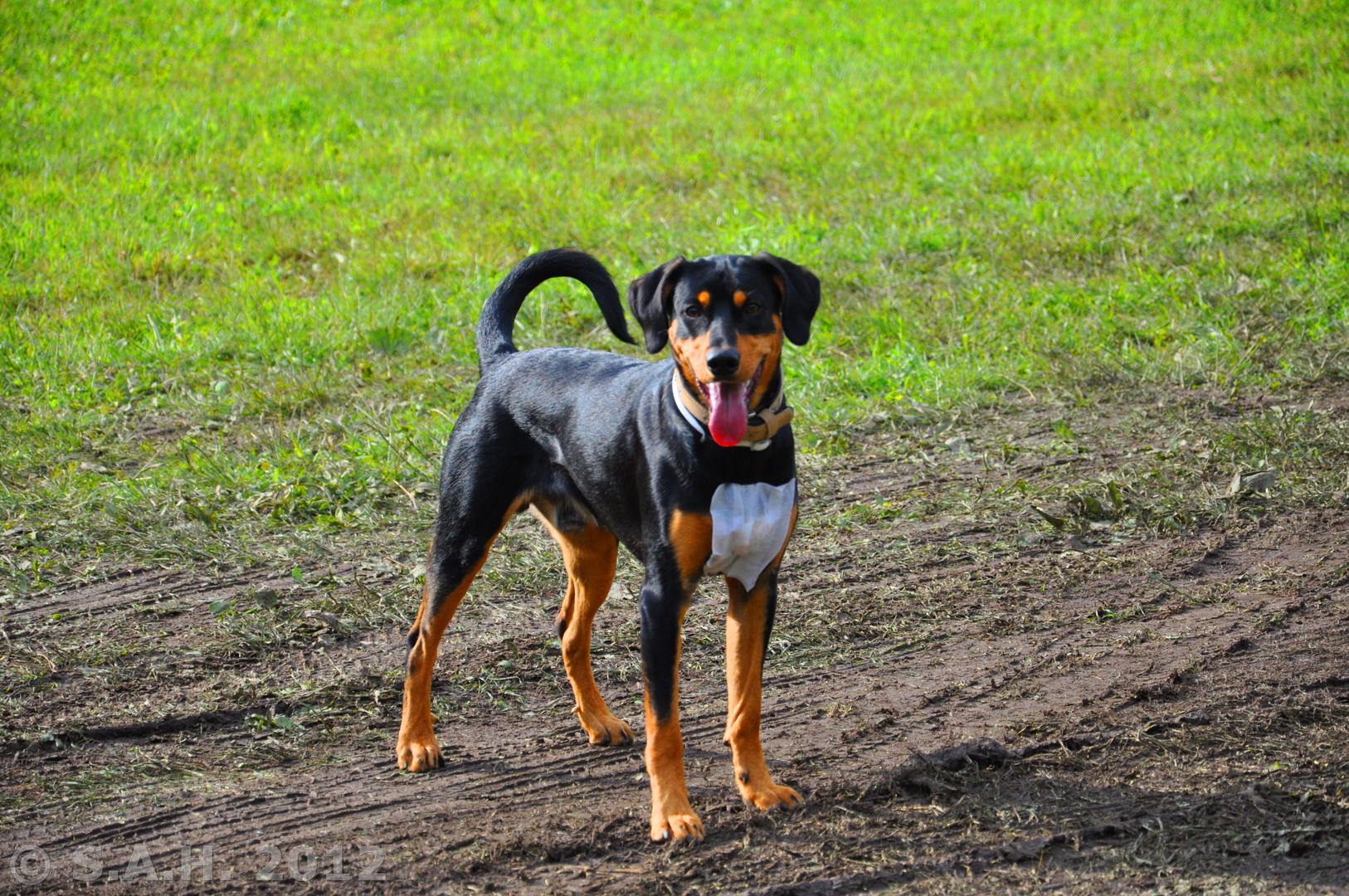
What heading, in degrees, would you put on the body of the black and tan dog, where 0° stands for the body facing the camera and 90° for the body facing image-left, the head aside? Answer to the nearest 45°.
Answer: approximately 315°
